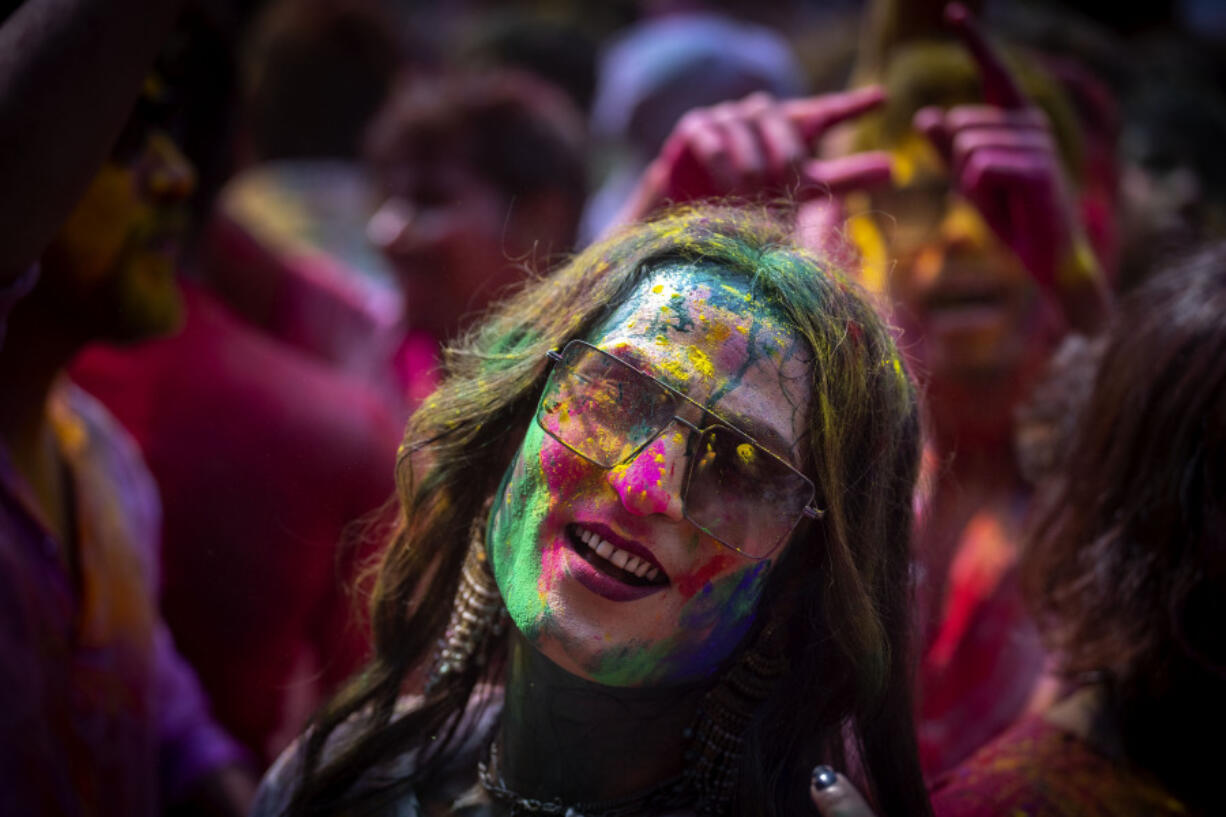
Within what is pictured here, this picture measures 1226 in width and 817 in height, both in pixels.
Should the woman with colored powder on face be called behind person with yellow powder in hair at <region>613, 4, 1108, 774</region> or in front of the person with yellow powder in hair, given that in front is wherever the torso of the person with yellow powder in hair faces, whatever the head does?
in front

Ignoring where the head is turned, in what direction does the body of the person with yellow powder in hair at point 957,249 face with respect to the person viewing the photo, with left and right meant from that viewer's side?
facing the viewer

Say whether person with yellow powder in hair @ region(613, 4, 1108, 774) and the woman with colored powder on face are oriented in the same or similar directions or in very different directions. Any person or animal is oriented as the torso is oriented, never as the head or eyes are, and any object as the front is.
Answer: same or similar directions

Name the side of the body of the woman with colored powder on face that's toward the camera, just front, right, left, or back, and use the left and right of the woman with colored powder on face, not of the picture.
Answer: front

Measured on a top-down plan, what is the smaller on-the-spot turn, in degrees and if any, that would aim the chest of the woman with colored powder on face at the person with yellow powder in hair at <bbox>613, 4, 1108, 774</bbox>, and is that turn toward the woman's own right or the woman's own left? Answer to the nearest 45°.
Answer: approximately 135° to the woman's own left
